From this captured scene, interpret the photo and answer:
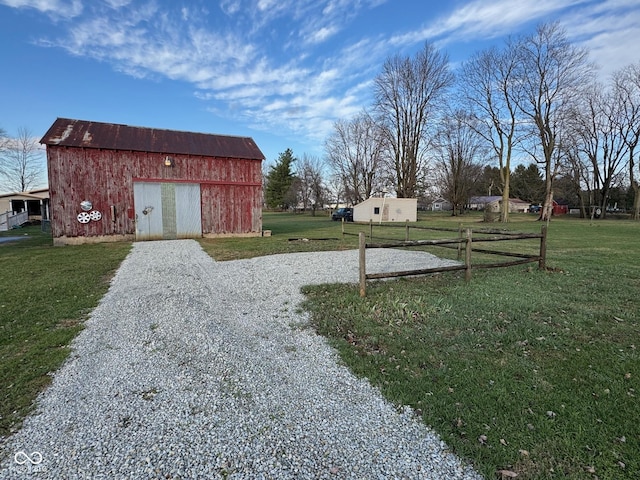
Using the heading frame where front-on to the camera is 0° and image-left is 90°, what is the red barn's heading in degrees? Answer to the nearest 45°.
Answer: approximately 0°

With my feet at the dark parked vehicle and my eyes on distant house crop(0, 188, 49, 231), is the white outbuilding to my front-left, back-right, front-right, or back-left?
back-left

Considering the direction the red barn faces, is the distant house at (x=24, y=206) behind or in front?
behind

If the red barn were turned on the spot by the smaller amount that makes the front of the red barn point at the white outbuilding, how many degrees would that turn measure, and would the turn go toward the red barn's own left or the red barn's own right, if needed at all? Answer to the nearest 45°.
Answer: approximately 135° to the red barn's own left

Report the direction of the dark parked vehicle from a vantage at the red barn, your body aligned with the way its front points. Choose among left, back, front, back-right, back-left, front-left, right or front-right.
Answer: back-left
